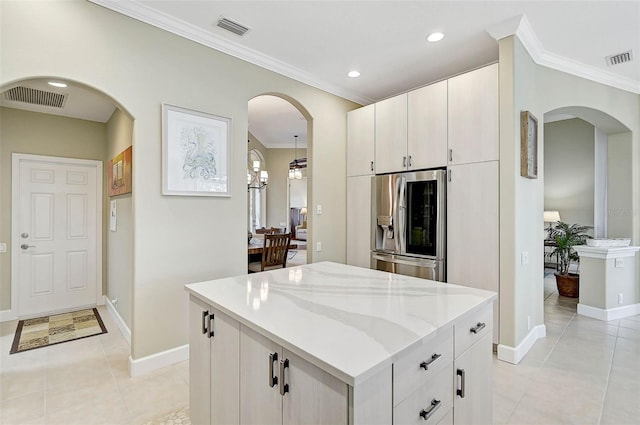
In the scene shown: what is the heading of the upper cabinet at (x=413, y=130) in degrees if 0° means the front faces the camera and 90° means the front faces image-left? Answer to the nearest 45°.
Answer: approximately 45°

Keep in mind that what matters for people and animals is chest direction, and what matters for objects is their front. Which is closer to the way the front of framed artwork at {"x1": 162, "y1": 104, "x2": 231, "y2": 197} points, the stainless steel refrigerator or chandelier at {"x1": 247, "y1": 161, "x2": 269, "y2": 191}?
the stainless steel refrigerator

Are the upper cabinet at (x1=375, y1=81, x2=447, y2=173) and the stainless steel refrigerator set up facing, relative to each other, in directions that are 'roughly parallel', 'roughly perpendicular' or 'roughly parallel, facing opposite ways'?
roughly parallel

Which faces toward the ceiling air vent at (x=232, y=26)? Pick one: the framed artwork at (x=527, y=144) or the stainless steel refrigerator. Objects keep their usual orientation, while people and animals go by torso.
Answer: the stainless steel refrigerator

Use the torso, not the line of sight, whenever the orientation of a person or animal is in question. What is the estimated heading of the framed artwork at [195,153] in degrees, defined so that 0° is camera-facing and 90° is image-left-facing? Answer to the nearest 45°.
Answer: approximately 315°

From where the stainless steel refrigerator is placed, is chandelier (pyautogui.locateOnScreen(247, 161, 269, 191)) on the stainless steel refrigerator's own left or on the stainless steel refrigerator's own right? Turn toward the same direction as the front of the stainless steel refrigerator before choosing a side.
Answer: on the stainless steel refrigerator's own right

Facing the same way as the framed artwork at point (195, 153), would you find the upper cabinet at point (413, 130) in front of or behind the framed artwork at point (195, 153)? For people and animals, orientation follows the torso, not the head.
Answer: in front

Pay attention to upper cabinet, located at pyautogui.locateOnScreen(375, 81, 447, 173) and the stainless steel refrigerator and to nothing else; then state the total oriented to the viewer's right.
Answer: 0

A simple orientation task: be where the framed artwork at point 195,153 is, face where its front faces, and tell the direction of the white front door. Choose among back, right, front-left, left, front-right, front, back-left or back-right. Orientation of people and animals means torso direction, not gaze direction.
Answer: back
